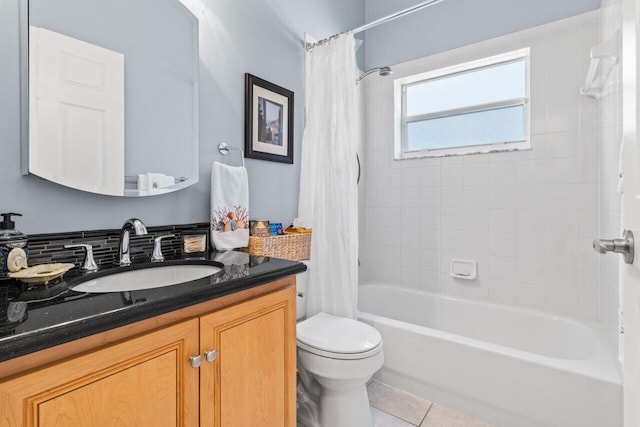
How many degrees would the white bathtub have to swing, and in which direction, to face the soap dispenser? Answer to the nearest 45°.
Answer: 0° — it already faces it

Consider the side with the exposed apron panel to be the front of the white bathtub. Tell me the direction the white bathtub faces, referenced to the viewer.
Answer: facing the viewer and to the left of the viewer

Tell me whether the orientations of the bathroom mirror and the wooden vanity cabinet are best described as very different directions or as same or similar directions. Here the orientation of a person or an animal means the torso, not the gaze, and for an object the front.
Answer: same or similar directions

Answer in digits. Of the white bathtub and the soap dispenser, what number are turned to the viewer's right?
1

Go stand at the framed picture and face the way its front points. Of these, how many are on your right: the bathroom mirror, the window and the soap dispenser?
2

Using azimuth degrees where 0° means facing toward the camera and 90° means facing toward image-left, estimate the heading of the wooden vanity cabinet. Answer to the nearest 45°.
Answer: approximately 315°

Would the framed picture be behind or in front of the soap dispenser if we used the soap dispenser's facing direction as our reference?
in front

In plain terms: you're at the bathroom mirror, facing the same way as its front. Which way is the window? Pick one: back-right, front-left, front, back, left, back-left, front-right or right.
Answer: front-left

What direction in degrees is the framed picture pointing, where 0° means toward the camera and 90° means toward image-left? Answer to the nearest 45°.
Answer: approximately 315°
